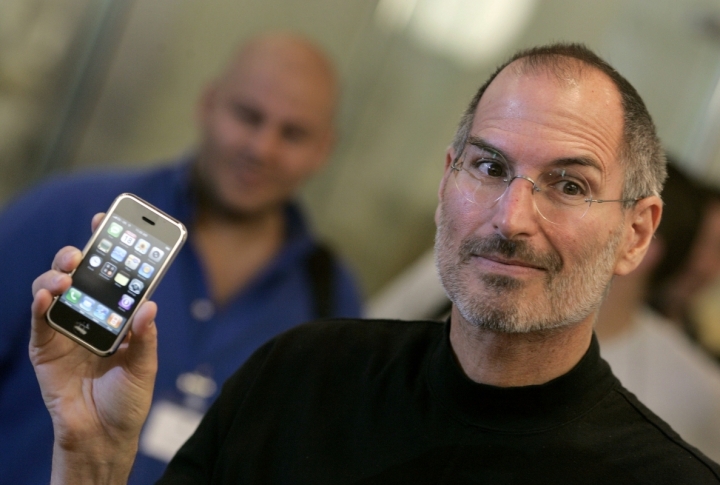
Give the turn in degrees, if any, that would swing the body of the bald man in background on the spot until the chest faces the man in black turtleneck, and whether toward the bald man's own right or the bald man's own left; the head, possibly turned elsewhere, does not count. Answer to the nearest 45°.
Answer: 0° — they already face them

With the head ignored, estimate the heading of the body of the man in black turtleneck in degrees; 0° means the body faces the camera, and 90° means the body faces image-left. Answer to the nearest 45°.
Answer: approximately 0°

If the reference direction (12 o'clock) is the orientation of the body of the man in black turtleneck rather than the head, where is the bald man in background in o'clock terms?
The bald man in background is roughly at 5 o'clock from the man in black turtleneck.

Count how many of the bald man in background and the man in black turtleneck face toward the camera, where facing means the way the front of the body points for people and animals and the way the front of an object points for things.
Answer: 2

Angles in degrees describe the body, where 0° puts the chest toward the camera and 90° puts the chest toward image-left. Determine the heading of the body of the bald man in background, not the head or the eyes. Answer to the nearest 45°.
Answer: approximately 0°
